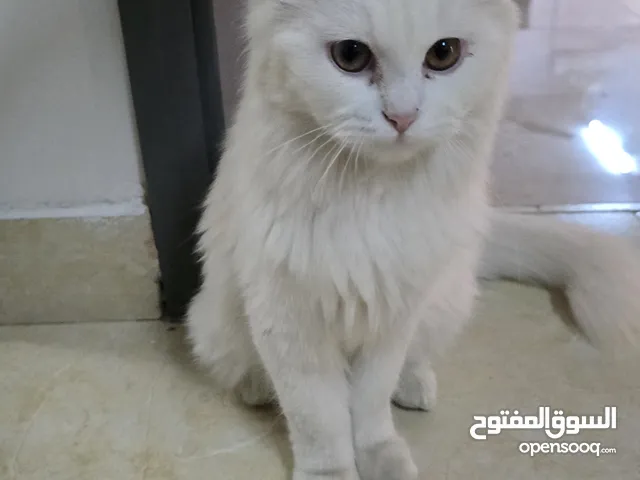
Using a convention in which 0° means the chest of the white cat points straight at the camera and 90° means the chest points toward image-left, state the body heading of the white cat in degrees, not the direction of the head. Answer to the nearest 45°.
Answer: approximately 0°
